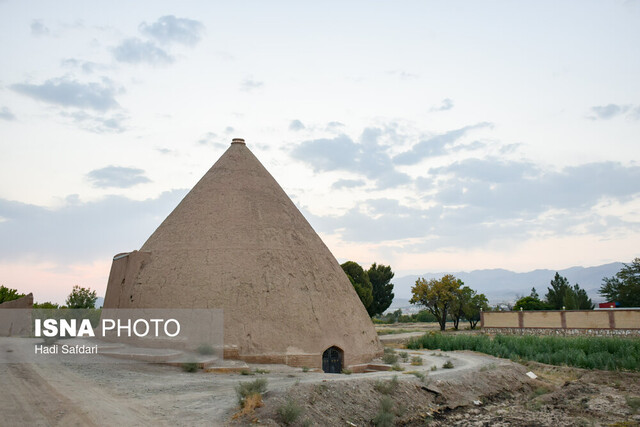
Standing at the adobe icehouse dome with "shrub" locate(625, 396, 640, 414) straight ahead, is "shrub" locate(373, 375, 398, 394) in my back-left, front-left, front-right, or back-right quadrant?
front-right

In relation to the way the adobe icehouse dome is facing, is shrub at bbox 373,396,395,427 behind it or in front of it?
in front

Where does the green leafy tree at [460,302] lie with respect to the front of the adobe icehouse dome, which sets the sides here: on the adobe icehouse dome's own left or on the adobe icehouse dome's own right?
on the adobe icehouse dome's own left

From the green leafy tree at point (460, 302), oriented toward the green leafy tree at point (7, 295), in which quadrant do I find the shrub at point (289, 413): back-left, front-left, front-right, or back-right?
front-left

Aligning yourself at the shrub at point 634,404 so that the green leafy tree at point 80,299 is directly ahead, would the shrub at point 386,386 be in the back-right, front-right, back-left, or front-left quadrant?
front-left

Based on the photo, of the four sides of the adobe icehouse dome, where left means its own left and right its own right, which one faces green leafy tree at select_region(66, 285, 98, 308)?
back

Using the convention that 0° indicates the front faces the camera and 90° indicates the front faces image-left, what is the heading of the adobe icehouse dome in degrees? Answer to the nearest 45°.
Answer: approximately 315°

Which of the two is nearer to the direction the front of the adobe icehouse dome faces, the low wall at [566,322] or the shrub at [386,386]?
the shrub

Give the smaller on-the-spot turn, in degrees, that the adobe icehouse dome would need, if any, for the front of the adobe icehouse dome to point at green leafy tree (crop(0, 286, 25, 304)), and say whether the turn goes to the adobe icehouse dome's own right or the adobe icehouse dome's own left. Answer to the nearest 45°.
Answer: approximately 180°

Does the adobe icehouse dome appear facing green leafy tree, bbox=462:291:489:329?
no

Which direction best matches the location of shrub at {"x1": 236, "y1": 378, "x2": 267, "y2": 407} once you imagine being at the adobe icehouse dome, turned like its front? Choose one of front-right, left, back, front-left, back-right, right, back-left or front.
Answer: front-right

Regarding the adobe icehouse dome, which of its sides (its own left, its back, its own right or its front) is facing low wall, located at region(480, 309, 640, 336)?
left

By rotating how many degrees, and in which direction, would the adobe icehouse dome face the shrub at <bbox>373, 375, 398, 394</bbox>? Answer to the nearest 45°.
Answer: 0° — it already faces it
